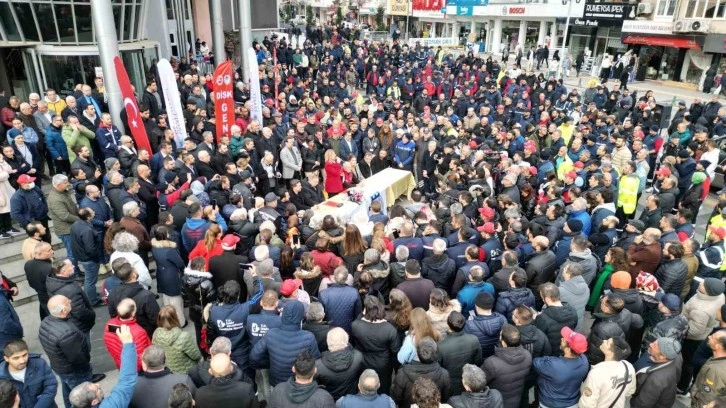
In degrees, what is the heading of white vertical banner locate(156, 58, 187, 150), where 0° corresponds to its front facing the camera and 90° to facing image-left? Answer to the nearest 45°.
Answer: approximately 0°

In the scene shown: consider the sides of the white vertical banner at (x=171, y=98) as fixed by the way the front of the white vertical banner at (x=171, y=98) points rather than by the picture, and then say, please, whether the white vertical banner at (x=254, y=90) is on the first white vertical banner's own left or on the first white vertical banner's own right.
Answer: on the first white vertical banner's own left

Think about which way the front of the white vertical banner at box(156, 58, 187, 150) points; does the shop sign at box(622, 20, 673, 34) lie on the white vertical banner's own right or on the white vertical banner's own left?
on the white vertical banner's own left

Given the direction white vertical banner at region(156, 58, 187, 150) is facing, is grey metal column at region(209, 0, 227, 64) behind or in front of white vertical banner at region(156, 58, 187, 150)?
behind

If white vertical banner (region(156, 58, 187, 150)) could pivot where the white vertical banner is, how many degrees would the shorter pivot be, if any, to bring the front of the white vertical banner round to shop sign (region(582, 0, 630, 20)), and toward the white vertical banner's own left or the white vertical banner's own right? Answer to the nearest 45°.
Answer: approximately 135° to the white vertical banner's own left

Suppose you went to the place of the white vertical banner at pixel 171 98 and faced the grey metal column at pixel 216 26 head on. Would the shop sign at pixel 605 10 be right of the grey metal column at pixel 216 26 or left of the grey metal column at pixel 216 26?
right

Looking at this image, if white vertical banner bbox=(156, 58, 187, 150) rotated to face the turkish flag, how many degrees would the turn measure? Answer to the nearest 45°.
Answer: approximately 90° to its right

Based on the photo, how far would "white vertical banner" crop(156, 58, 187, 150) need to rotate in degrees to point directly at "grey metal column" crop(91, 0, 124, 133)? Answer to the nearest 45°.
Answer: approximately 135° to its right
